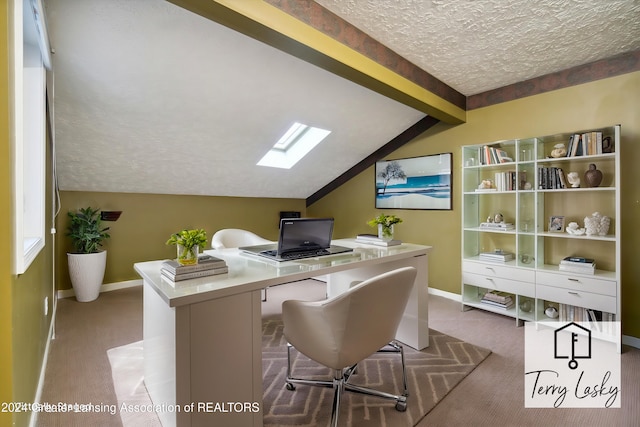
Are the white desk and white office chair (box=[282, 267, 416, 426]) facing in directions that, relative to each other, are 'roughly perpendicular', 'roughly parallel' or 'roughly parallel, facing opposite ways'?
roughly parallel, facing opposite ways

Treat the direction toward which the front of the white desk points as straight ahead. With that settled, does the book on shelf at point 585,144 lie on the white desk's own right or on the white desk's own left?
on the white desk's own left

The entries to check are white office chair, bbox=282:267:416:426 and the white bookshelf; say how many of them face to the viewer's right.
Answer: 0

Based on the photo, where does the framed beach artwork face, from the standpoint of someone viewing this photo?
facing the viewer and to the left of the viewer

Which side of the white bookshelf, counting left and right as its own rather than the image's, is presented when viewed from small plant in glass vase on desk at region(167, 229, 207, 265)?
front

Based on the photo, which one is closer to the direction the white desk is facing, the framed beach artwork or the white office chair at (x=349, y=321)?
the white office chair

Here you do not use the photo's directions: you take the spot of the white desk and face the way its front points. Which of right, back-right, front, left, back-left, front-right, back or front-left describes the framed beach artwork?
left

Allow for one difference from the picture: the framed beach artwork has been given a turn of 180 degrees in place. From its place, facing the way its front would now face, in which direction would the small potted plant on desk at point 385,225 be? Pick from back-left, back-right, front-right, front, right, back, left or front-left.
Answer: back-right

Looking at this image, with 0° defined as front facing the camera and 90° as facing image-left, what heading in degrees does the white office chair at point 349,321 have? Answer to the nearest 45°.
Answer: approximately 135°

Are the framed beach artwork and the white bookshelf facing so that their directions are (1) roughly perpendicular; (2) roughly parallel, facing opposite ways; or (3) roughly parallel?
roughly parallel

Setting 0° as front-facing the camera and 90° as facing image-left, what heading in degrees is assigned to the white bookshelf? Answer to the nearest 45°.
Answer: approximately 45°

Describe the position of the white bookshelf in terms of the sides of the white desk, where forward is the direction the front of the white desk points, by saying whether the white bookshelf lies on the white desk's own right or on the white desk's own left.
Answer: on the white desk's own left

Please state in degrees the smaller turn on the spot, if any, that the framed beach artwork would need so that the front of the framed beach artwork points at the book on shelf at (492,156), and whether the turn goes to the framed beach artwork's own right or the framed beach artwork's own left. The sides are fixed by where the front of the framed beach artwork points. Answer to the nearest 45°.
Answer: approximately 90° to the framed beach artwork's own left

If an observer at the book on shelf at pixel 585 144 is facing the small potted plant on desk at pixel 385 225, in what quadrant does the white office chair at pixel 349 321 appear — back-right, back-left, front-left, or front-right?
front-left

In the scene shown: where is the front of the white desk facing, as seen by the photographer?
facing the viewer and to the right of the viewer
